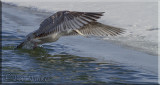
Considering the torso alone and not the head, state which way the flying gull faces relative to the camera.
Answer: to the viewer's left
